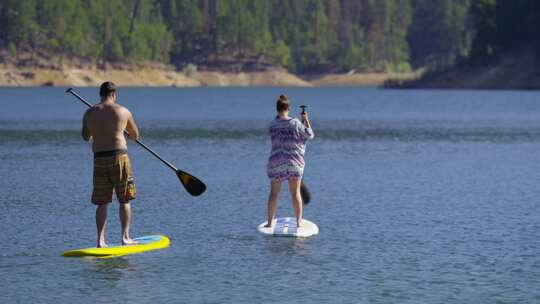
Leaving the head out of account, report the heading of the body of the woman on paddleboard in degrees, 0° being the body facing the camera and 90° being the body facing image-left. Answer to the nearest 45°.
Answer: approximately 180°

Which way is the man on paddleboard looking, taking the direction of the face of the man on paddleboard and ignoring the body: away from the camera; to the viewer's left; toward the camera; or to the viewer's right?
away from the camera

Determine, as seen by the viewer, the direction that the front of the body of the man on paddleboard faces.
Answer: away from the camera

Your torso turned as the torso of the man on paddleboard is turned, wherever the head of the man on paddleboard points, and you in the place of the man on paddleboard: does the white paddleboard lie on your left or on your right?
on your right

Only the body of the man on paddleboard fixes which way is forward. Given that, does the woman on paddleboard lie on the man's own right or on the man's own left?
on the man's own right

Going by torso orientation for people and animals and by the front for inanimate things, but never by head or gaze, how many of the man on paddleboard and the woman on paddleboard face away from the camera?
2

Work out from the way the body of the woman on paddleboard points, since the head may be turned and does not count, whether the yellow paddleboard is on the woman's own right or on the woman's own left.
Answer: on the woman's own left

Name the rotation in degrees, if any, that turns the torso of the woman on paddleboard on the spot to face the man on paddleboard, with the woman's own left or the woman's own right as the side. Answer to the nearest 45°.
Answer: approximately 135° to the woman's own left
